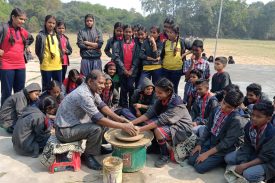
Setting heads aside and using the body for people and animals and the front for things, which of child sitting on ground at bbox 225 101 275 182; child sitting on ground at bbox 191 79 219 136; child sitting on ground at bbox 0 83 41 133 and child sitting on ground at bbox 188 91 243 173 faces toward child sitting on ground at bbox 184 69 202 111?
child sitting on ground at bbox 0 83 41 133

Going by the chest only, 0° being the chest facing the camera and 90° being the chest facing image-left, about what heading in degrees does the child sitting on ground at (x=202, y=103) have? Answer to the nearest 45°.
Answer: approximately 45°

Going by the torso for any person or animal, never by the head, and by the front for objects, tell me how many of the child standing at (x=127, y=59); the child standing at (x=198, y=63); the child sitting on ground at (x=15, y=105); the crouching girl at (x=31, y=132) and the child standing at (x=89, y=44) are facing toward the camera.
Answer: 3

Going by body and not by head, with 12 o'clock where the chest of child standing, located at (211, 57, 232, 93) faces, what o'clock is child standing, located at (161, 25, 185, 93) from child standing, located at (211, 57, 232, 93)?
child standing, located at (161, 25, 185, 93) is roughly at 2 o'clock from child standing, located at (211, 57, 232, 93).

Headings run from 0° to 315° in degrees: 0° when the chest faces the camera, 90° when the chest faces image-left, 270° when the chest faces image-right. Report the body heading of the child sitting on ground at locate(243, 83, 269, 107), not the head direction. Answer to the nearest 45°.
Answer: approximately 45°

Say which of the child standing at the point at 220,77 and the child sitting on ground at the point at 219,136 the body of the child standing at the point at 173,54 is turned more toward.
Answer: the child sitting on ground

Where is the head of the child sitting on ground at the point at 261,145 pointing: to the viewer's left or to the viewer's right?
to the viewer's left

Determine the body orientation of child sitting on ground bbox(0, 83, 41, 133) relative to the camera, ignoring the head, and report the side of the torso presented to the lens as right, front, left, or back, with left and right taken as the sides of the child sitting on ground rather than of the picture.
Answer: right

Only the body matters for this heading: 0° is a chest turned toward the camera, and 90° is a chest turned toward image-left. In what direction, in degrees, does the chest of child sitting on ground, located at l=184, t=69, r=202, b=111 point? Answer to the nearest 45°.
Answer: approximately 45°
